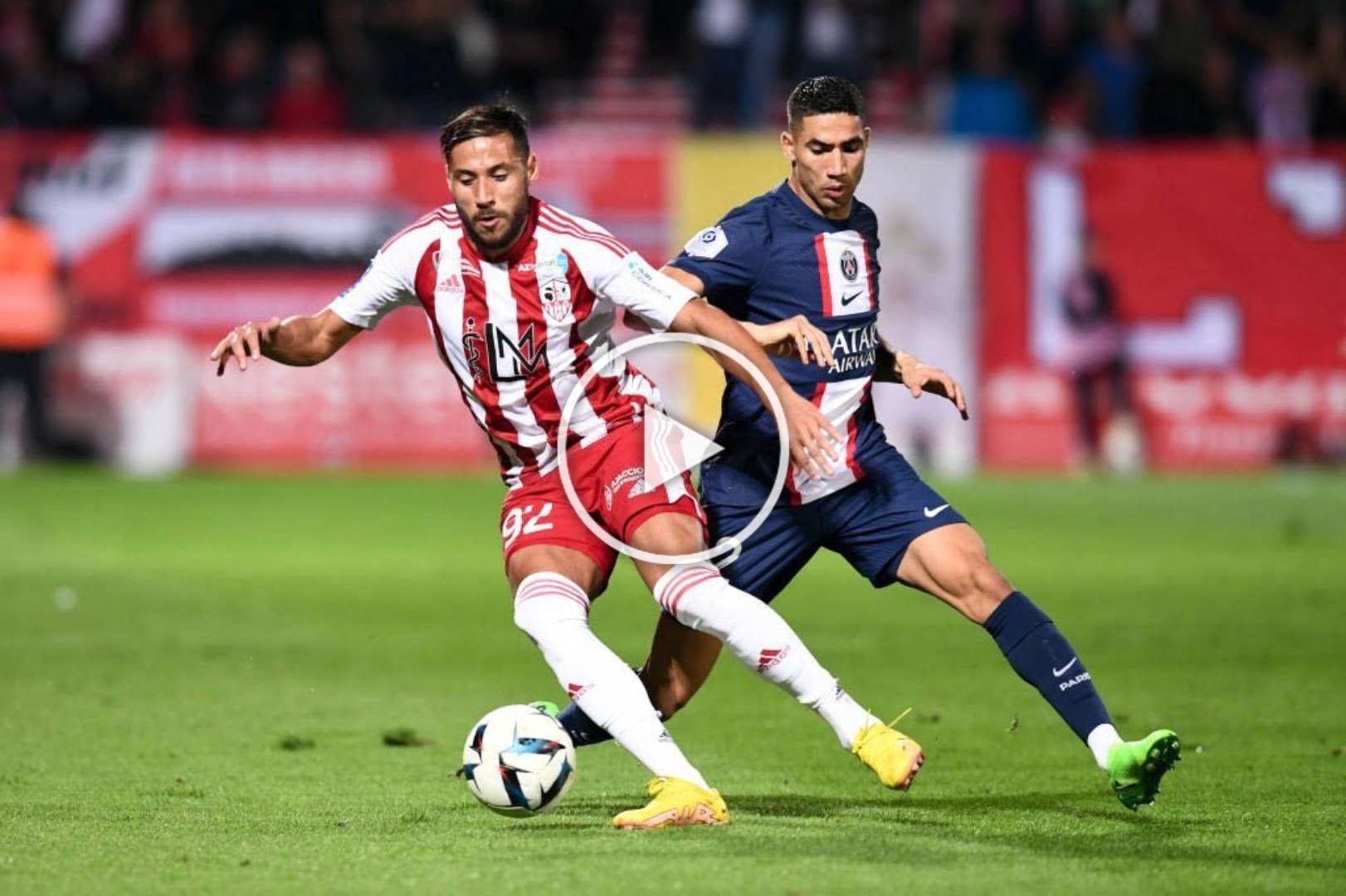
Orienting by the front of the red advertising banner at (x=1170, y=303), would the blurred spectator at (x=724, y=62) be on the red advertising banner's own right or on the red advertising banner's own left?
on the red advertising banner's own right

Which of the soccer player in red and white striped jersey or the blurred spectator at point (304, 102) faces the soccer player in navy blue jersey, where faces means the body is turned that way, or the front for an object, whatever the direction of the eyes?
the blurred spectator

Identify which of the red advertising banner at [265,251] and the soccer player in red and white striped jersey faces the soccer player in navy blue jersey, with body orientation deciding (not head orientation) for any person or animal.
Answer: the red advertising banner

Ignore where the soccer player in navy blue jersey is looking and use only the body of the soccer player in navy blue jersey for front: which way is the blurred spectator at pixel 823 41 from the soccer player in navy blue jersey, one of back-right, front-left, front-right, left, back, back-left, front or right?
back-left

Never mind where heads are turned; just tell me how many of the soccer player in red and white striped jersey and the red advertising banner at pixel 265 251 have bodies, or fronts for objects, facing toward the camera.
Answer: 2

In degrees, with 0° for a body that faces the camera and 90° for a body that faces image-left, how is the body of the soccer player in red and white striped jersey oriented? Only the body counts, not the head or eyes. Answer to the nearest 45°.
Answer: approximately 0°

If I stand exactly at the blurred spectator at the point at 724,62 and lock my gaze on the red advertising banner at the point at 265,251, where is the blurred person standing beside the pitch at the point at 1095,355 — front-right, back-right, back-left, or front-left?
back-left

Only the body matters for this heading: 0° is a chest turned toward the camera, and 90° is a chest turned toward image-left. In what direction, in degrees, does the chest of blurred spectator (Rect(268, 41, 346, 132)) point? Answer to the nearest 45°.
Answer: approximately 0°

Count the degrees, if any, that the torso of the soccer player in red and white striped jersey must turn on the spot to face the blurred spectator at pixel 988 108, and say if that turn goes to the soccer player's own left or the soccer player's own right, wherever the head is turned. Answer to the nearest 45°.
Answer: approximately 180°

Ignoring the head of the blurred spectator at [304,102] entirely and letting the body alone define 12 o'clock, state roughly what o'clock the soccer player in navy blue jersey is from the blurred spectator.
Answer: The soccer player in navy blue jersey is roughly at 12 o'clock from the blurred spectator.
